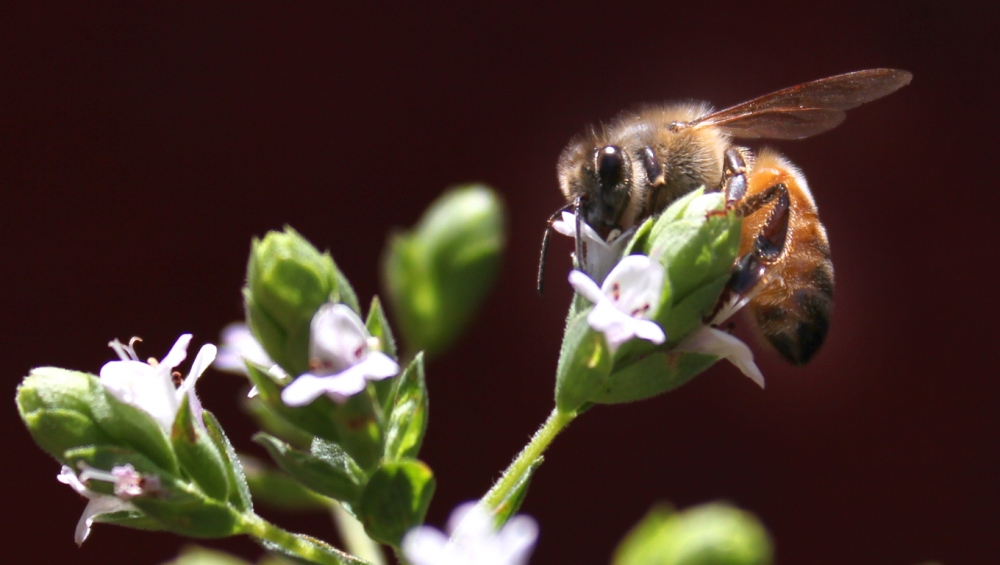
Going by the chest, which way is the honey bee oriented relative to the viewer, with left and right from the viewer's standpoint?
facing to the left of the viewer
